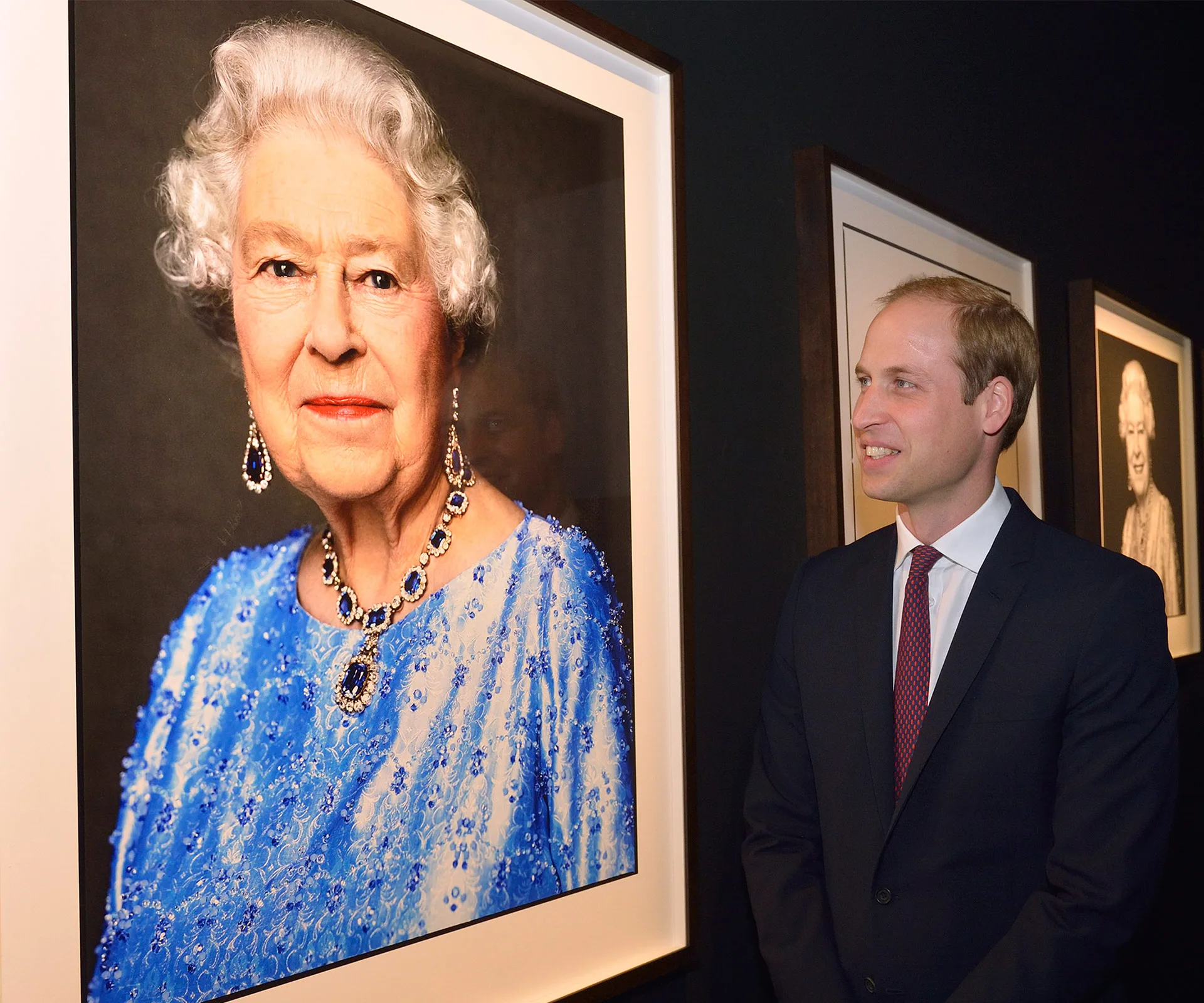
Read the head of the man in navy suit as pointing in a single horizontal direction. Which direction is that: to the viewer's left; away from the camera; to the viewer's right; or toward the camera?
to the viewer's left

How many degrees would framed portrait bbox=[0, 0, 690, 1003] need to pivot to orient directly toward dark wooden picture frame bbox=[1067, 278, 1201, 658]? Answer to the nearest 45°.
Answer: approximately 90° to its left

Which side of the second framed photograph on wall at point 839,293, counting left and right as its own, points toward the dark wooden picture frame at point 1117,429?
left

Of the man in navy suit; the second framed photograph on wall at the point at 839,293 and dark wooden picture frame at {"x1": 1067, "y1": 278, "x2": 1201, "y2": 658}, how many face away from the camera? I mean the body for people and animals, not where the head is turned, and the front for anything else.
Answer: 0

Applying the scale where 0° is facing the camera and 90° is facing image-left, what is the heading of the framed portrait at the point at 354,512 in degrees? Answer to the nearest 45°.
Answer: approximately 315°

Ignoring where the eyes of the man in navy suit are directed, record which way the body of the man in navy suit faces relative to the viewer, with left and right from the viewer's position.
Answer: facing the viewer and to the left of the viewer

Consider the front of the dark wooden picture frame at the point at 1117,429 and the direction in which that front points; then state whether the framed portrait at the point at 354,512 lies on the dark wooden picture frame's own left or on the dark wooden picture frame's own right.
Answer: on the dark wooden picture frame's own right

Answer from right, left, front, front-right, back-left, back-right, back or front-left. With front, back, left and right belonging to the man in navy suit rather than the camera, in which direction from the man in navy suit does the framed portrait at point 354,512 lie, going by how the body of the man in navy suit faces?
front

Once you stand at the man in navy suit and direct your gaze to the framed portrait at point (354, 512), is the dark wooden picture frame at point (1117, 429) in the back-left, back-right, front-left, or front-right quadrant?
back-right

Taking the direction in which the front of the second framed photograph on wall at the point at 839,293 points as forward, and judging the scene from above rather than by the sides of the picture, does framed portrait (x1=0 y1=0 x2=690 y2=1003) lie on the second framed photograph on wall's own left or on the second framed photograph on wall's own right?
on the second framed photograph on wall's own right

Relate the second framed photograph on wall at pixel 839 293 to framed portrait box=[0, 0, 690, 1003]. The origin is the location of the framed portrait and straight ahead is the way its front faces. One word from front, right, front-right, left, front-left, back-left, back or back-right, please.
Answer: left

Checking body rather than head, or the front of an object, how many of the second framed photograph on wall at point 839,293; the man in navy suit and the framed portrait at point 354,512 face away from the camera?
0

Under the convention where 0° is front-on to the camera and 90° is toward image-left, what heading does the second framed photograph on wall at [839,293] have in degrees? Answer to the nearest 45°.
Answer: approximately 315°

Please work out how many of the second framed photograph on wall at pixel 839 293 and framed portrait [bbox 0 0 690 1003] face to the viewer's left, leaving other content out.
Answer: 0

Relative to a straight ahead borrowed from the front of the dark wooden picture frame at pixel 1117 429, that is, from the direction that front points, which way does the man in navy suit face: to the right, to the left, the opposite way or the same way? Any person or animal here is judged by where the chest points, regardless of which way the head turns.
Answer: to the right
